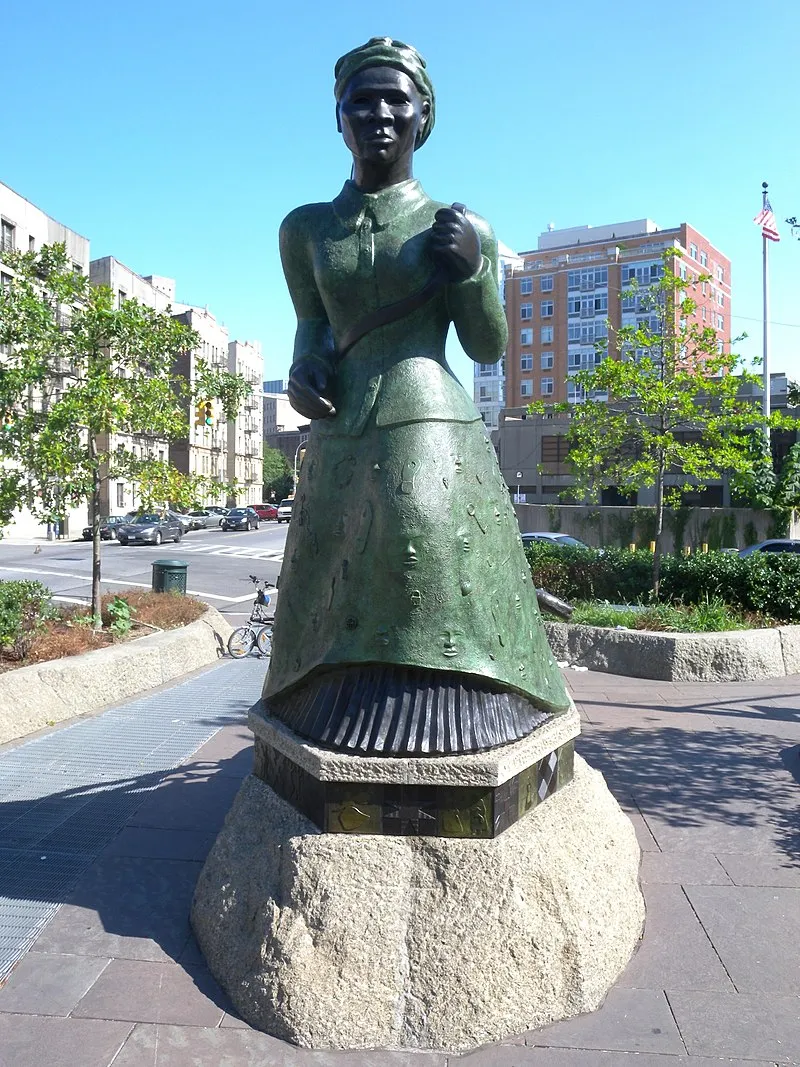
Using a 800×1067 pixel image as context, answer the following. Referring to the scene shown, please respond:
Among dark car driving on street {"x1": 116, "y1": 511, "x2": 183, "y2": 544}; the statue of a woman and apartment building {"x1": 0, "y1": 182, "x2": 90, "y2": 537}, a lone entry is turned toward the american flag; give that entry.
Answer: the apartment building

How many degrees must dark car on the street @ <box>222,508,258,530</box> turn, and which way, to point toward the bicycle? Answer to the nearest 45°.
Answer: approximately 45° to its left

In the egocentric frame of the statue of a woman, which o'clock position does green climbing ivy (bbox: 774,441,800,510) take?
The green climbing ivy is roughly at 7 o'clock from the statue of a woman.

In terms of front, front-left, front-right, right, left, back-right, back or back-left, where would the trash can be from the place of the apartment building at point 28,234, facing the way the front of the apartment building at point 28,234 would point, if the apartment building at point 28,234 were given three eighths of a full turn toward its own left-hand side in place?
back

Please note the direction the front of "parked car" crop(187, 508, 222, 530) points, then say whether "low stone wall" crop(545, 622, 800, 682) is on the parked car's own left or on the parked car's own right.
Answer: on the parked car's own left

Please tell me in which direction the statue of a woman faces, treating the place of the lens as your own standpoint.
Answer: facing the viewer

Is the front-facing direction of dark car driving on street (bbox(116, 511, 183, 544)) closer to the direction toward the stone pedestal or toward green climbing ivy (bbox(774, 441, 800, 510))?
the stone pedestal

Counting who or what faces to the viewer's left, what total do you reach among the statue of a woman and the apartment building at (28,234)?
0

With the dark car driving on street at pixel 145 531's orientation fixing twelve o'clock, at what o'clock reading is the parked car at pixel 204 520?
the parked car at pixel 204 520 is roughly at 5 o'clock from the dark car driving on street at pixel 145 531.

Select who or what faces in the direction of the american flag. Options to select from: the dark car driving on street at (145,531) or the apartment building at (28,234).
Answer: the apartment building

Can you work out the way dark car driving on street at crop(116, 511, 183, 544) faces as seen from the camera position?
facing the viewer and to the left of the viewer
